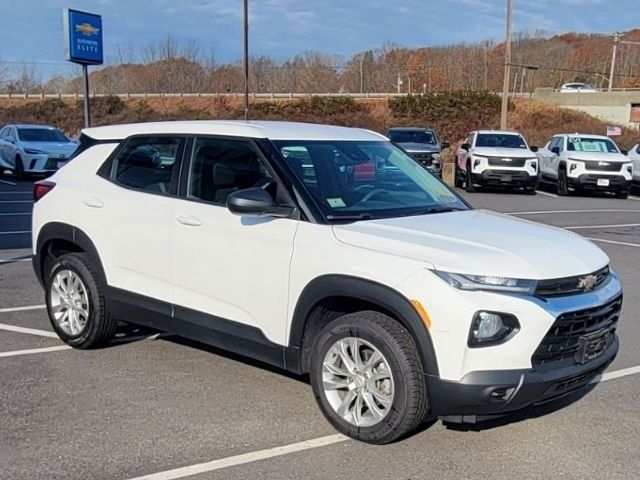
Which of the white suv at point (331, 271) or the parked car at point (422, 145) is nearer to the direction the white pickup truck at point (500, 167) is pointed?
the white suv

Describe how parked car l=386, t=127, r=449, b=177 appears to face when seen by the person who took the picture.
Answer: facing the viewer

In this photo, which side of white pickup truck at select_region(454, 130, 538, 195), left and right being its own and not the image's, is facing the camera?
front

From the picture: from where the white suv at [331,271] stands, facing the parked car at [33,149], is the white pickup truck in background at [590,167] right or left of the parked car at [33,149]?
right

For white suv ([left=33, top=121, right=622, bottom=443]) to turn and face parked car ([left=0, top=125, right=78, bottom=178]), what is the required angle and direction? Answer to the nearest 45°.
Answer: approximately 180°

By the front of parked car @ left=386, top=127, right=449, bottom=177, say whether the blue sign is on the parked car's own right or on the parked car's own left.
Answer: on the parked car's own right

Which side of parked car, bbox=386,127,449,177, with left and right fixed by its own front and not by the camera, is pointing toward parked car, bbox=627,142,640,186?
left

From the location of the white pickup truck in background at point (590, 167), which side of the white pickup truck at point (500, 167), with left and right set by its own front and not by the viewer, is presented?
left

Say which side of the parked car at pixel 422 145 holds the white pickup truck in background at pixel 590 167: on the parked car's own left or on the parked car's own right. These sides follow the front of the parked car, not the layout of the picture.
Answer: on the parked car's own left

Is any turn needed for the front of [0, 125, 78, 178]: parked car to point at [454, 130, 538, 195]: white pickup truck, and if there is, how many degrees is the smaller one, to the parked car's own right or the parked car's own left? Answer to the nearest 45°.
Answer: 0° — it already faces it

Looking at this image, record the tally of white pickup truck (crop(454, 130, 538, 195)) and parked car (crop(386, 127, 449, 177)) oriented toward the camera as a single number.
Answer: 2

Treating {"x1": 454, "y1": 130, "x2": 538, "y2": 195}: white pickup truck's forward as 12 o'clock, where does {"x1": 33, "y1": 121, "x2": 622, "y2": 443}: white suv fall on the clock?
{"x1": 33, "y1": 121, "x2": 622, "y2": 443}: white suv is roughly at 12 o'clock from {"x1": 454, "y1": 130, "x2": 538, "y2": 195}: white pickup truck.

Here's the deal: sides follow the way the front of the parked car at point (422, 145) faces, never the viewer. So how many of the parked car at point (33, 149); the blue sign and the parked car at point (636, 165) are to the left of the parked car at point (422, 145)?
1

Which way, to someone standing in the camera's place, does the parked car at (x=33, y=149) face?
facing the viewer and to the right of the viewer
